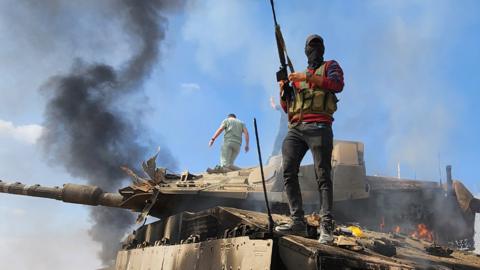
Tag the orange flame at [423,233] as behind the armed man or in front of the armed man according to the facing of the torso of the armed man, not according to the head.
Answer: behind

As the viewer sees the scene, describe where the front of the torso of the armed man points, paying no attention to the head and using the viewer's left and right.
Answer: facing the viewer and to the left of the viewer

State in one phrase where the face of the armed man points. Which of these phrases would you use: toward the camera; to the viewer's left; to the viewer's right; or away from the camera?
toward the camera
